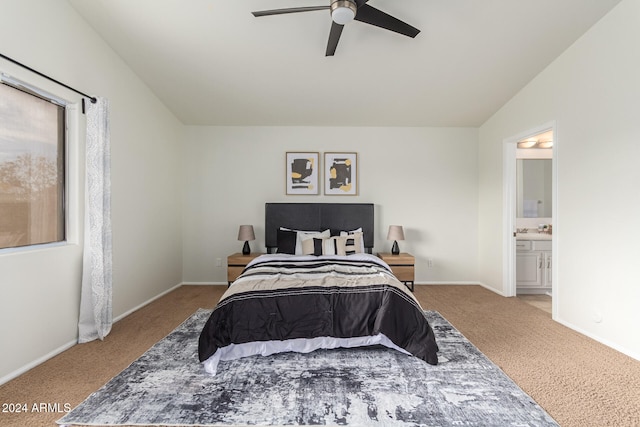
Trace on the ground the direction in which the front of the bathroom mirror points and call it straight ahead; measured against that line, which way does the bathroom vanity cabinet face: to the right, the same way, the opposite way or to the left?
the same way

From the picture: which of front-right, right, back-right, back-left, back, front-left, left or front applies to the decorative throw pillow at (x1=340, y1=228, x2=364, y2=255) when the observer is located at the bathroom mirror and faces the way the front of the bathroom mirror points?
front-right

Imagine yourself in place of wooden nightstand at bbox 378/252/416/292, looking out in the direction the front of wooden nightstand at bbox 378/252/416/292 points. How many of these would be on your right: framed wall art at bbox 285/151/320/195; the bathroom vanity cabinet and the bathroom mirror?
1

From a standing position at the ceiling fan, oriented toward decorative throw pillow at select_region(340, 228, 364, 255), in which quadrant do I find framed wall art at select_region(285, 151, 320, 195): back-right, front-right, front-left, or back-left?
front-left

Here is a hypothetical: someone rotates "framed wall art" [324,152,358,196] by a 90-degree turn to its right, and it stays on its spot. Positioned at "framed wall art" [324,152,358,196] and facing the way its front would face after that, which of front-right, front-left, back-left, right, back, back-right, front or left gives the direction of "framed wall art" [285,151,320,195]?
front

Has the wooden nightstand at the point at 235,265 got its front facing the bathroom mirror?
no

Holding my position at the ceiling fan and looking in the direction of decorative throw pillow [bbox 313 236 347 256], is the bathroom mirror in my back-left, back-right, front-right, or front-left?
front-right

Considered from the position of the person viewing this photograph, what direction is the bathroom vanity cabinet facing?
facing the viewer

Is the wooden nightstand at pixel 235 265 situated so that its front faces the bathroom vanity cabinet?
no

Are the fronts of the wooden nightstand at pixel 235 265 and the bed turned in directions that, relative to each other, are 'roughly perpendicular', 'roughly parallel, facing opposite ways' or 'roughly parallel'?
roughly parallel

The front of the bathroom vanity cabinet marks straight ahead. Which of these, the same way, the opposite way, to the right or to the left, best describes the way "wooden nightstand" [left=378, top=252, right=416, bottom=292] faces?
the same way

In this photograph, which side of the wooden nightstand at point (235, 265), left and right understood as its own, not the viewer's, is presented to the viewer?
front

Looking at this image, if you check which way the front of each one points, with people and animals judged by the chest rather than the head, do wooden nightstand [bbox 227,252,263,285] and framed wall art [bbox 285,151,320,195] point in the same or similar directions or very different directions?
same or similar directions

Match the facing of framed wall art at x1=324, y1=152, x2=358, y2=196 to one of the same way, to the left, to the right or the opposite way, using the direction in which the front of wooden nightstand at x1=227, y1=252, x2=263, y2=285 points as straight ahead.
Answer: the same way

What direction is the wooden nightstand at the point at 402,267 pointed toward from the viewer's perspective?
toward the camera
